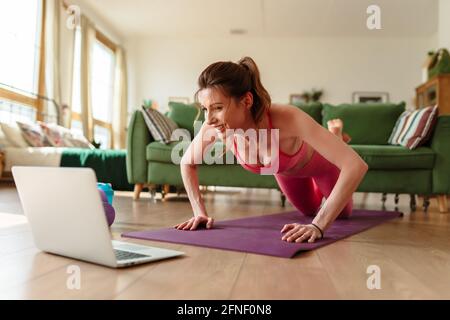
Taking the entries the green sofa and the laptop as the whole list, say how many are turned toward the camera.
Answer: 1

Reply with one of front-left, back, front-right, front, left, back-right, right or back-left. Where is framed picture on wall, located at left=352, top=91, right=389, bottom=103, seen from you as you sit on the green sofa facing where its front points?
back

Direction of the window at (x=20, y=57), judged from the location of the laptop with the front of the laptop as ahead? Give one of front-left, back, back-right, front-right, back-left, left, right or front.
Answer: front-left

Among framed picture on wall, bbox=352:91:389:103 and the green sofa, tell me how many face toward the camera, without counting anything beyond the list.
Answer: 2

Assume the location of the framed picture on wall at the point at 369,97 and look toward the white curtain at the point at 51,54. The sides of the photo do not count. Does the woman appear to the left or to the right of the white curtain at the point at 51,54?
left

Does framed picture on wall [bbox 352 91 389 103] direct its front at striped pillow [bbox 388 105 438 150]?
yes

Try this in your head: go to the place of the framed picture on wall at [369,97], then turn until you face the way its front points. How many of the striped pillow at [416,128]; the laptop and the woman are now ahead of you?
3

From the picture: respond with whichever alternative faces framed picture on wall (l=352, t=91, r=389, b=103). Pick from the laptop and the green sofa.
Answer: the laptop

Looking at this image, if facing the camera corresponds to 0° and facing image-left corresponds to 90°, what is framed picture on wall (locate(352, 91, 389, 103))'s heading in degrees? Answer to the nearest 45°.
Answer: approximately 0°

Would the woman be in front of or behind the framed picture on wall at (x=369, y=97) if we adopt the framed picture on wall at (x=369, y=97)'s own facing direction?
in front
